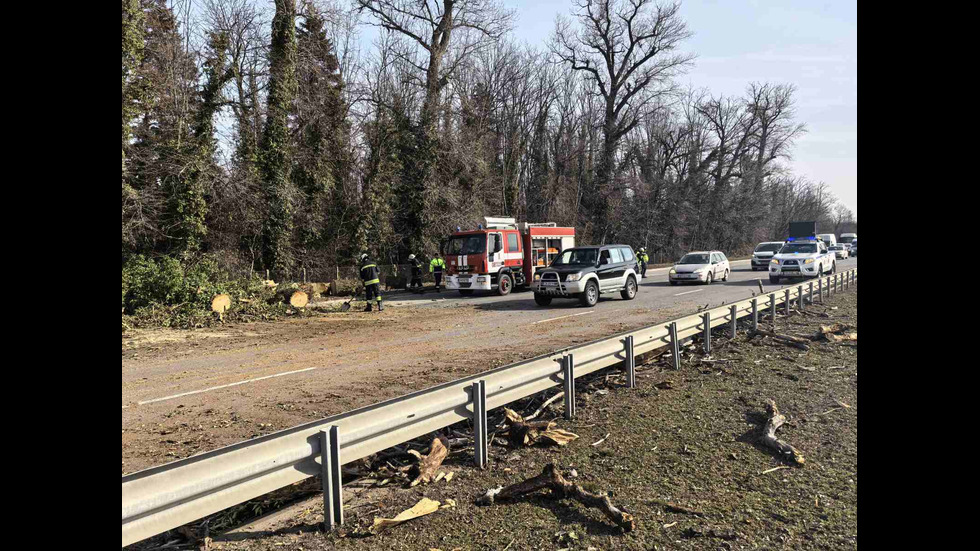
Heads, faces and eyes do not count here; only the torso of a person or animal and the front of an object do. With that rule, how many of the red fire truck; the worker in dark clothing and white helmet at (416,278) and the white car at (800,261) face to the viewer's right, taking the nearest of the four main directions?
0

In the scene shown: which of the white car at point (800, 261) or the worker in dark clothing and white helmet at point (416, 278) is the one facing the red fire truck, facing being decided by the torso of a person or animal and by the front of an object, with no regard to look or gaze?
the white car

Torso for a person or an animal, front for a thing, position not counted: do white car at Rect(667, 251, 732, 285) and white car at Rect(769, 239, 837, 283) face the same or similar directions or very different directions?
same or similar directions

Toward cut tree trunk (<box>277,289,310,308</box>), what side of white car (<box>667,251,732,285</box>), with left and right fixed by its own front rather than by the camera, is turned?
front

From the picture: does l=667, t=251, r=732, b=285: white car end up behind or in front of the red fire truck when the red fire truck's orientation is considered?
behind

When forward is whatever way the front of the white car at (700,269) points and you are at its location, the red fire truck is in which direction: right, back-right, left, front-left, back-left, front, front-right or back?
front

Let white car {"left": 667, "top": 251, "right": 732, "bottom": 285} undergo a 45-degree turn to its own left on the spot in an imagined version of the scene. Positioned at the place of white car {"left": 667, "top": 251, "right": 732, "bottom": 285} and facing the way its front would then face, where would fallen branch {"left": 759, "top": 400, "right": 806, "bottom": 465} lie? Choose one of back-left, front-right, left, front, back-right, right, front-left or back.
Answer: front

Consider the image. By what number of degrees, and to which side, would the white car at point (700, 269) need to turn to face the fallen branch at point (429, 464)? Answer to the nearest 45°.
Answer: approximately 45° to its left

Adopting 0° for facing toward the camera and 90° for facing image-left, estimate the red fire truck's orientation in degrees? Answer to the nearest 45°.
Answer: approximately 45°

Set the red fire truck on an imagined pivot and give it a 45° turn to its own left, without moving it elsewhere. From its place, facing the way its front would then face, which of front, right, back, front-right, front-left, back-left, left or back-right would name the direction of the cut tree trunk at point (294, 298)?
front-right

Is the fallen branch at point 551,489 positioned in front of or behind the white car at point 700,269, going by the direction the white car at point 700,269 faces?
in front

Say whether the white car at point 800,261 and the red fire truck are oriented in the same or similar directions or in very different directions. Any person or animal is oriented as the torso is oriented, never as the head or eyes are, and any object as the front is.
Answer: same or similar directions

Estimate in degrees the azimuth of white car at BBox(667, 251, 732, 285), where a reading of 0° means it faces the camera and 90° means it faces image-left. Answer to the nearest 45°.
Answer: approximately 45°

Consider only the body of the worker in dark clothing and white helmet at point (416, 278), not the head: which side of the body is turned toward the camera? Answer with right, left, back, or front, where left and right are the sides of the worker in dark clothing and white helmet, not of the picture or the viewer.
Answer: left

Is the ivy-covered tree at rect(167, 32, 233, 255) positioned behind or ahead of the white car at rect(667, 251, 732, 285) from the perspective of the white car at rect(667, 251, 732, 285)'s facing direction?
ahead
